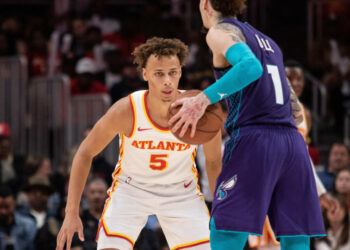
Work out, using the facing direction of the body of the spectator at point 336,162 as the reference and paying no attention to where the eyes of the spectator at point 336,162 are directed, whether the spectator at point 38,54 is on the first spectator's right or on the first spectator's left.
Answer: on the first spectator's right

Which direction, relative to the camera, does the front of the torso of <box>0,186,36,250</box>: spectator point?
toward the camera

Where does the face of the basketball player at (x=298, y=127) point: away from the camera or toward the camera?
toward the camera

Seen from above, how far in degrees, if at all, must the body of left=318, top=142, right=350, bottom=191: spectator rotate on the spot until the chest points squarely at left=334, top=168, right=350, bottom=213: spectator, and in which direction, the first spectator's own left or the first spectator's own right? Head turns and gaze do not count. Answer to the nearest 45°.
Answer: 0° — they already face them

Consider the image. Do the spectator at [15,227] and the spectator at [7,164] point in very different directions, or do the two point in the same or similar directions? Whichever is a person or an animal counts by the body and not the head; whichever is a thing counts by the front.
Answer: same or similar directions

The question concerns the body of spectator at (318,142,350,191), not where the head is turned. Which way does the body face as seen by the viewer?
toward the camera

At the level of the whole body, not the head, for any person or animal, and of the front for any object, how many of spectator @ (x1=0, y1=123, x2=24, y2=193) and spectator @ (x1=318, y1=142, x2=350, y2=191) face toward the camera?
2

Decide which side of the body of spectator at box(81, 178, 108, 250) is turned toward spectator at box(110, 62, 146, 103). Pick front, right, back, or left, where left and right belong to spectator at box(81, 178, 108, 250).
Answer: back

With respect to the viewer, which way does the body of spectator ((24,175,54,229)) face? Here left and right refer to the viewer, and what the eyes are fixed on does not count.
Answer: facing the viewer

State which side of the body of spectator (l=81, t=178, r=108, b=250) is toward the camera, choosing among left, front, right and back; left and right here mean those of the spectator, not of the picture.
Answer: front

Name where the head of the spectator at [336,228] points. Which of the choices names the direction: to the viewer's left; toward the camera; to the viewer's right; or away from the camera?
toward the camera

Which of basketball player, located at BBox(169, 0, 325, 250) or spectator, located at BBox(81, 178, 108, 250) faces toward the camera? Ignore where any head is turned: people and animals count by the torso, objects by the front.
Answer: the spectator

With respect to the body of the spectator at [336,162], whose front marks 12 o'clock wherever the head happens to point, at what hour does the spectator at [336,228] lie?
the spectator at [336,228] is roughly at 12 o'clock from the spectator at [336,162].

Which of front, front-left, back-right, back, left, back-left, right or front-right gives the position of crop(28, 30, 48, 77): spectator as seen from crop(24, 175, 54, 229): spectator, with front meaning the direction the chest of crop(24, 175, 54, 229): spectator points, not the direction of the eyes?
back

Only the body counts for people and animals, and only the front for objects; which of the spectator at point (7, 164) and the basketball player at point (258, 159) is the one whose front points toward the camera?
the spectator
